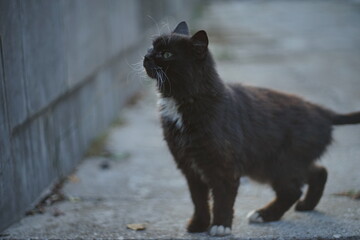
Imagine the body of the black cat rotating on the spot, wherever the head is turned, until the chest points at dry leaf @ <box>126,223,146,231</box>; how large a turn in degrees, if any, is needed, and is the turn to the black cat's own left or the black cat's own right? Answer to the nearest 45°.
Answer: approximately 45° to the black cat's own right

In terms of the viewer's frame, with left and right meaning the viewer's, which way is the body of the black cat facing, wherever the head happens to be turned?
facing the viewer and to the left of the viewer
